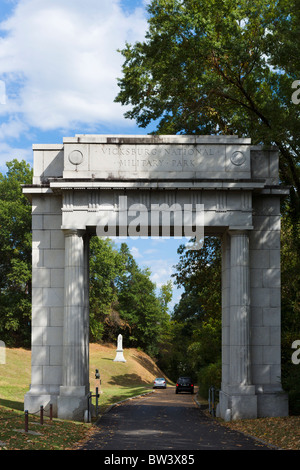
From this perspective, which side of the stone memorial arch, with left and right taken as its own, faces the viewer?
front
